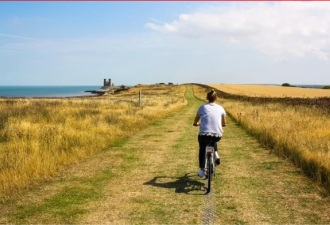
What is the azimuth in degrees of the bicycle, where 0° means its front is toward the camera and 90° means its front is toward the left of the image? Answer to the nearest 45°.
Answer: approximately 180°
